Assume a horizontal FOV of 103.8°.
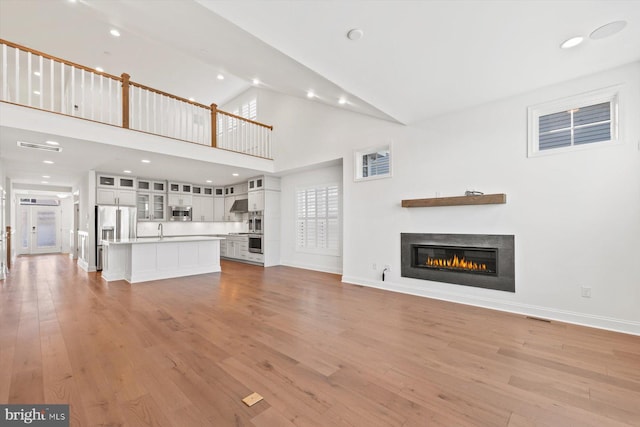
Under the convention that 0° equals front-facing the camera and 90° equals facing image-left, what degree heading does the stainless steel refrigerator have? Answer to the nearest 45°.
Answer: approximately 0°

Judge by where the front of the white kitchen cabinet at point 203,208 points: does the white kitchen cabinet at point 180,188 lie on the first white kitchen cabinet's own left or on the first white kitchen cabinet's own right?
on the first white kitchen cabinet's own right

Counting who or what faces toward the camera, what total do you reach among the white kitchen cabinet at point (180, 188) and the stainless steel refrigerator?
2

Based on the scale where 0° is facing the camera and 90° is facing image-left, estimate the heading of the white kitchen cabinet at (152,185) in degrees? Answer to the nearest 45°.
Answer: approximately 0°

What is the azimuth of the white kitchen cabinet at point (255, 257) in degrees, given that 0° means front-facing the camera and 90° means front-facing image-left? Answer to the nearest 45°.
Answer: approximately 45°

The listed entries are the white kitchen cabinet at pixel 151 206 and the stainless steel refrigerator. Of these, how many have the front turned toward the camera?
2

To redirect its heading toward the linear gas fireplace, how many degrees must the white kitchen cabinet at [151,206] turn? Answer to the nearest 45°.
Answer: approximately 45° to its left

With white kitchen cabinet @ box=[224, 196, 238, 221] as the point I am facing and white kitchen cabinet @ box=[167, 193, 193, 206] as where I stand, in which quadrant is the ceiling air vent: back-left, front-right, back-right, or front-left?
back-right
